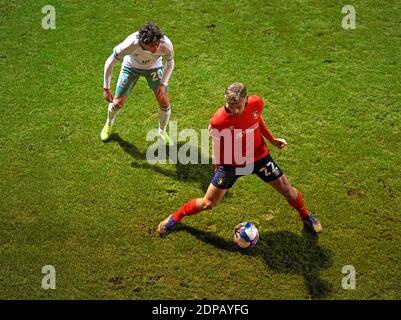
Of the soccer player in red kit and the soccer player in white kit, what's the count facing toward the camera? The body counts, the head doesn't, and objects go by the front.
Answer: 2

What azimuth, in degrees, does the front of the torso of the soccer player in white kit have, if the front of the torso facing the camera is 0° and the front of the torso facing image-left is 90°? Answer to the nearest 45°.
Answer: approximately 0°

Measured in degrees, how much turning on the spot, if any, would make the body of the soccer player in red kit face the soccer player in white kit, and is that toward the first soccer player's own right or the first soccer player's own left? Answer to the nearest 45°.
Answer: approximately 135° to the first soccer player's own right
